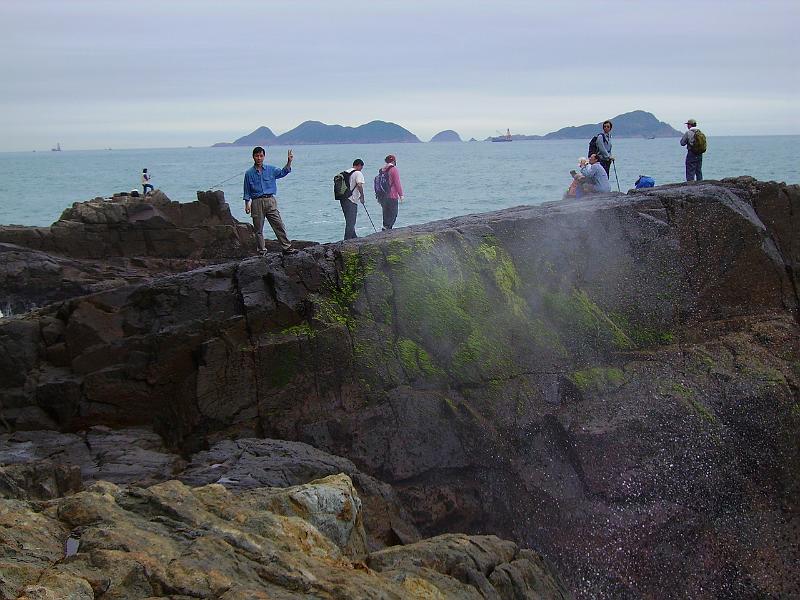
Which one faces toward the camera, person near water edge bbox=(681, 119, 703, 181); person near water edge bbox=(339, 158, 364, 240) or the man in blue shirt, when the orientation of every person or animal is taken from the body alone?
the man in blue shirt

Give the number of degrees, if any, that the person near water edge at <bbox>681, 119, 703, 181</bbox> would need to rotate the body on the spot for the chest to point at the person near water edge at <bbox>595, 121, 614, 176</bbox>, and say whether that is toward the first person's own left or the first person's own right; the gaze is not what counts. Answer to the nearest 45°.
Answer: approximately 45° to the first person's own left

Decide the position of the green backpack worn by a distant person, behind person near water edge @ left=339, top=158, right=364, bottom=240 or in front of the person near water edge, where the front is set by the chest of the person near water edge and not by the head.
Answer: in front

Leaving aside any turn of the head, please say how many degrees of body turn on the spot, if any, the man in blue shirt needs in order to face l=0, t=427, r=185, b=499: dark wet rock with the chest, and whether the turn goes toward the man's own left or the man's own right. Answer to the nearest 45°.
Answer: approximately 45° to the man's own right

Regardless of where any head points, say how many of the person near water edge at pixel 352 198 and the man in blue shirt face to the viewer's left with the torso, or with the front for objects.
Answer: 0

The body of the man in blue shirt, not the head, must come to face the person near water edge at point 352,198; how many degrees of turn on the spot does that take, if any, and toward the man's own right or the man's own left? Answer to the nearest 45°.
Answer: approximately 135° to the man's own left

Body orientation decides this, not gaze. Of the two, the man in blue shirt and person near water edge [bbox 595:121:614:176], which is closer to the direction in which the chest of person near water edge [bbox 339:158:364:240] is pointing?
the person near water edge

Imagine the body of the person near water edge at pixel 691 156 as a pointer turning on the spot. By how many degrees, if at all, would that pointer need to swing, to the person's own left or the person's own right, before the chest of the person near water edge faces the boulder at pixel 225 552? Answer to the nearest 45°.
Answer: approximately 90° to the person's own left

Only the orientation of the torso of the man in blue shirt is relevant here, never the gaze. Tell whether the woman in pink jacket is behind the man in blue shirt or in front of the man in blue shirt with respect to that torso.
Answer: behind
